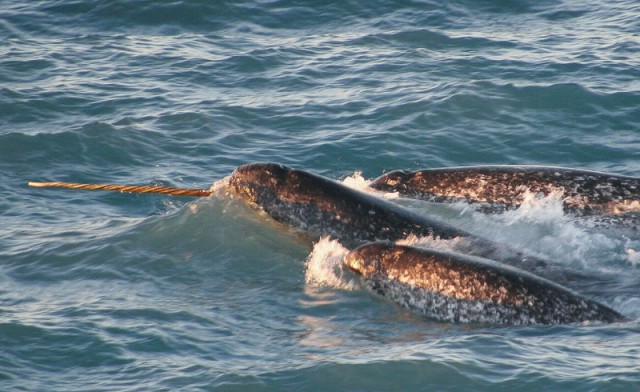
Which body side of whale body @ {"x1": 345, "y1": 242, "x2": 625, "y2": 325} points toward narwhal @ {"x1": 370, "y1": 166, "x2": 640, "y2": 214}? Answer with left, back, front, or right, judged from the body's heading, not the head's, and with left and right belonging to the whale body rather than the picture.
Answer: right

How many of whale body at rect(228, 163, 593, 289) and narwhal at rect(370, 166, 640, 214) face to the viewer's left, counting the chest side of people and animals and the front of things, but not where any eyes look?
2

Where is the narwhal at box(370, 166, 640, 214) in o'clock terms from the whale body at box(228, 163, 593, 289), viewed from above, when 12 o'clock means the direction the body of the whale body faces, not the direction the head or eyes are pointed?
The narwhal is roughly at 5 o'clock from the whale body.

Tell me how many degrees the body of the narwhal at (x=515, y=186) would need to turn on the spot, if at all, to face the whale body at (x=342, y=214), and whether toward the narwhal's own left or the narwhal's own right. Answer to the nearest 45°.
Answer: approximately 45° to the narwhal's own left

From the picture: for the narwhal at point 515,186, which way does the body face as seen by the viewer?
to the viewer's left

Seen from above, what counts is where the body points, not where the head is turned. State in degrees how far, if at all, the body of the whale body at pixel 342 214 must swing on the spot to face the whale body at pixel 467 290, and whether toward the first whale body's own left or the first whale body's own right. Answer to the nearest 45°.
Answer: approximately 135° to the first whale body's own left

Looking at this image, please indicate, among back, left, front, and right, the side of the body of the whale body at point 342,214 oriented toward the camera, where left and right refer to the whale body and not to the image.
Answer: left

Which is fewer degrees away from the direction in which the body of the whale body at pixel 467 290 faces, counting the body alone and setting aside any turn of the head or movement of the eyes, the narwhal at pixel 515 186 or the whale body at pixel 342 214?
the whale body

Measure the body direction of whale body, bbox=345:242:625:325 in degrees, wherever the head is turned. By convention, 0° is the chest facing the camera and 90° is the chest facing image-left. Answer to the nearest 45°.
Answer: approximately 90°

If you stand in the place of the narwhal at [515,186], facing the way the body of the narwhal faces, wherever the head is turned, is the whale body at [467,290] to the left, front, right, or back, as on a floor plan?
left

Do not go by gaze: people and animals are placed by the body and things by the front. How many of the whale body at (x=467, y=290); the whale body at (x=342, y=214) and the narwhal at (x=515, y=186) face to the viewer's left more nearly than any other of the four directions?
3
